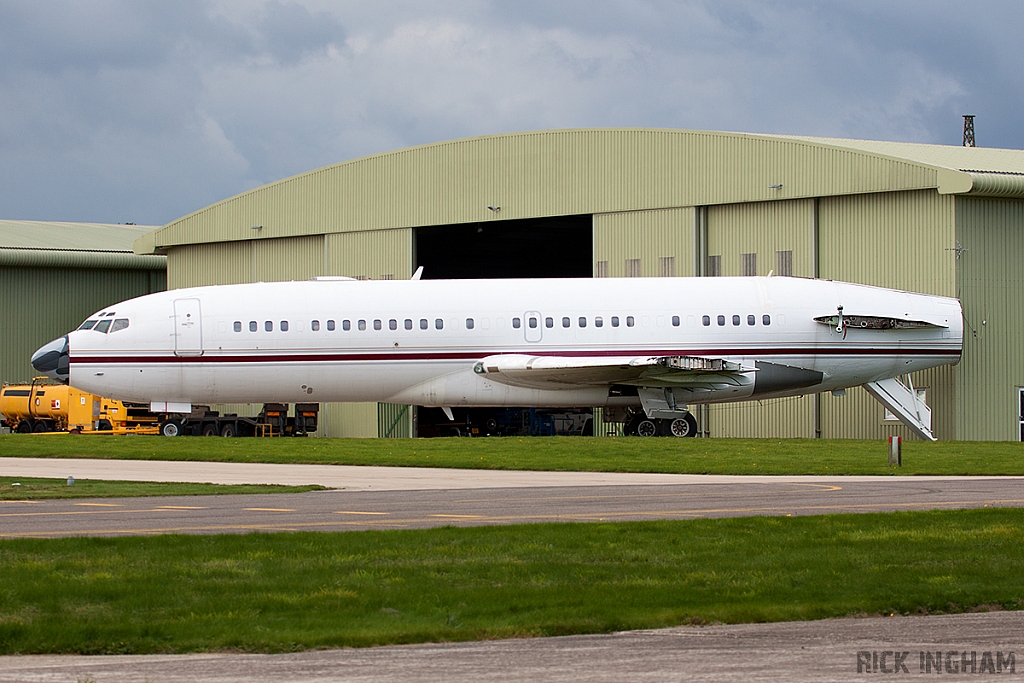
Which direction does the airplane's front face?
to the viewer's left
